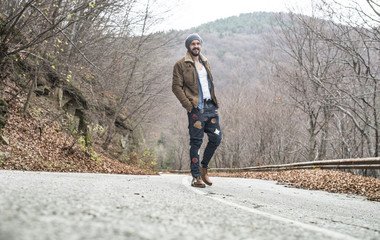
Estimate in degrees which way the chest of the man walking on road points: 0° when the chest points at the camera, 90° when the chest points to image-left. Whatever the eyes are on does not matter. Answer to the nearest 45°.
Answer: approximately 315°
